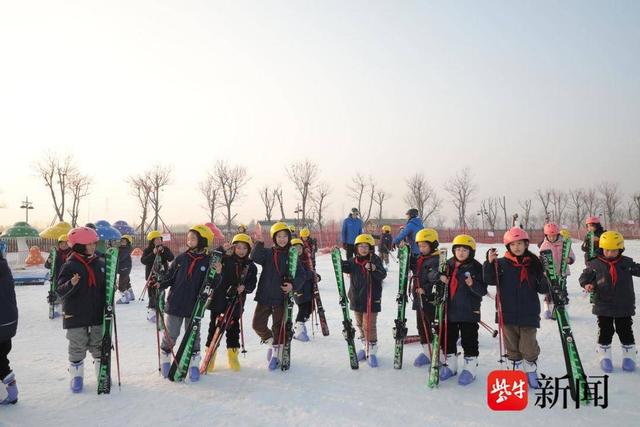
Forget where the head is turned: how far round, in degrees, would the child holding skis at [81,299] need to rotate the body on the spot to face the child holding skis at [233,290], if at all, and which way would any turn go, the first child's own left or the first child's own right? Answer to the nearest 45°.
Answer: approximately 45° to the first child's own left

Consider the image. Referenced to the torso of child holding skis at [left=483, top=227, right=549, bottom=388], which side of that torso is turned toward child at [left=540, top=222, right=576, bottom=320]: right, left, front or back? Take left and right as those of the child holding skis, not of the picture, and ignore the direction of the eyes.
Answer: back

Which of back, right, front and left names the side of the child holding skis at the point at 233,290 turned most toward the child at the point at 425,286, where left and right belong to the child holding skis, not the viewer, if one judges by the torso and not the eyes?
left

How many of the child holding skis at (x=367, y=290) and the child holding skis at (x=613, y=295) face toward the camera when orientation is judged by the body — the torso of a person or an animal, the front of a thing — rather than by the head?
2

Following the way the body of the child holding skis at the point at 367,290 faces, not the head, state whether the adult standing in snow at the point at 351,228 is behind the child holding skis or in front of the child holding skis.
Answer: behind

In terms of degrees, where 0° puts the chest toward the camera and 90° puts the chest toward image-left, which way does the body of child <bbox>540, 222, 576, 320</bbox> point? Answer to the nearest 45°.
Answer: approximately 0°
